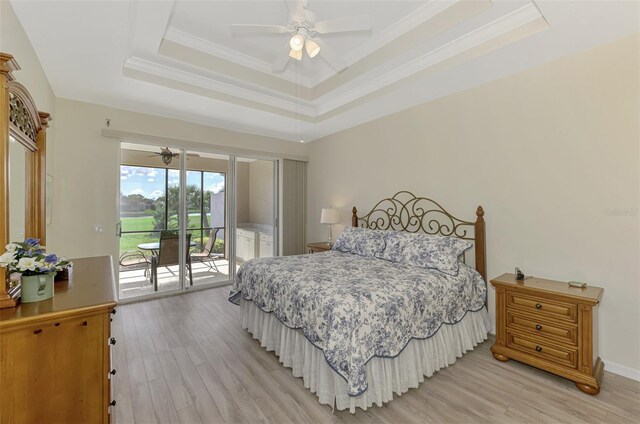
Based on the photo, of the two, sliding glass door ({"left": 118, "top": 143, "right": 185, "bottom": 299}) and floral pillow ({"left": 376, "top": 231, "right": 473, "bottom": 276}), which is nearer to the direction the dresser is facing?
the floral pillow

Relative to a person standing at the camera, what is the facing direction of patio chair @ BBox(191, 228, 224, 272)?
facing to the left of the viewer

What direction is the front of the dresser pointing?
to the viewer's right

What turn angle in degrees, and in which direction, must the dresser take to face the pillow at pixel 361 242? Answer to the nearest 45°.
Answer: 0° — it already faces it

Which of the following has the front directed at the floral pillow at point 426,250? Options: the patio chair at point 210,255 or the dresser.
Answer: the dresser

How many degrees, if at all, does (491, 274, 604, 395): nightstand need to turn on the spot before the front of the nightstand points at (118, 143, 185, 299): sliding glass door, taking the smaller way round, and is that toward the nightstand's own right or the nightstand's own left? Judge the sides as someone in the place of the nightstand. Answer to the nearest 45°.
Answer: approximately 45° to the nightstand's own right

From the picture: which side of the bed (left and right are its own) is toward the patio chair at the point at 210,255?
right

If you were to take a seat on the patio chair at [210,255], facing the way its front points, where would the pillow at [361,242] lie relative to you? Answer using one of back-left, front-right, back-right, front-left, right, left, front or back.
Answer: back-left

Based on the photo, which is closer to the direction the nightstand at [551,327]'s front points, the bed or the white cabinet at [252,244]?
the bed

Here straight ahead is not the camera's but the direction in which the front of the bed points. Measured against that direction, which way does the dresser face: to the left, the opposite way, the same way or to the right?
the opposite way
